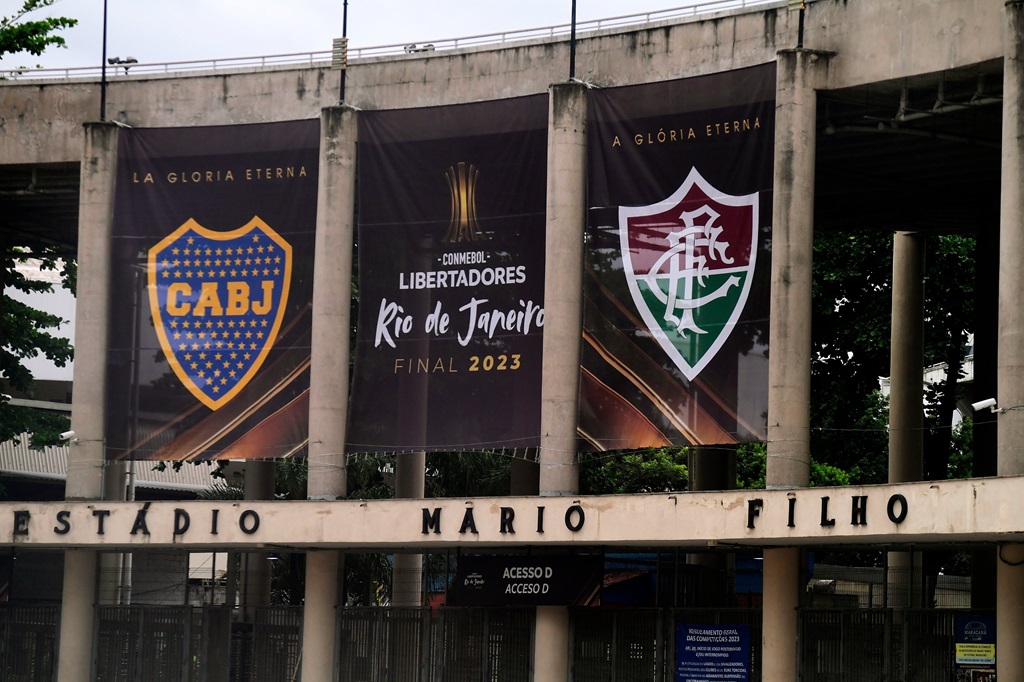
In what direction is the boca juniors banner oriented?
toward the camera

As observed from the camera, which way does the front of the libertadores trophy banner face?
facing the viewer

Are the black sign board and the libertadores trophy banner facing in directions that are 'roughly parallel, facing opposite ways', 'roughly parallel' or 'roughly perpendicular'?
roughly parallel

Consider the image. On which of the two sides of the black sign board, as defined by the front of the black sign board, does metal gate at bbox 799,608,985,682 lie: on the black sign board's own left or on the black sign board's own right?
on the black sign board's own left

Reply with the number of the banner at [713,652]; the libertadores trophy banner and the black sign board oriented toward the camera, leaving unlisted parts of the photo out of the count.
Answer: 3

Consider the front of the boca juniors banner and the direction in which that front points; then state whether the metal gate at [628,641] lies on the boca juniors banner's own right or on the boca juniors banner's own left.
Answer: on the boca juniors banner's own left

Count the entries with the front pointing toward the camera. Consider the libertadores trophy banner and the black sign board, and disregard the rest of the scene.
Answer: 2

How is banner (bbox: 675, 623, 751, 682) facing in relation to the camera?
toward the camera

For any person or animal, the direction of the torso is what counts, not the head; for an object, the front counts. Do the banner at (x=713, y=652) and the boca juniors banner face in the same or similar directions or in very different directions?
same or similar directions
